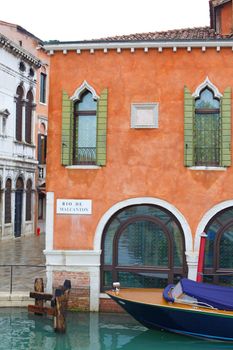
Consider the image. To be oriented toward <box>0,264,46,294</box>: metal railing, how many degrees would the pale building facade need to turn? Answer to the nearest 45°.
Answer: approximately 45° to its right

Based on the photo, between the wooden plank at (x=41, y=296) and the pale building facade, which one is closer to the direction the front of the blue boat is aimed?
the wooden plank

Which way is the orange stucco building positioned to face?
toward the camera

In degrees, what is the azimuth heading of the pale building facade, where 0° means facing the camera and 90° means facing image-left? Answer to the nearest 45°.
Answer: approximately 315°

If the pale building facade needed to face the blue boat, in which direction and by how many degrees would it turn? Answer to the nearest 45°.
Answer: approximately 45° to its right

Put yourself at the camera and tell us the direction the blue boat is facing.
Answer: facing to the left of the viewer

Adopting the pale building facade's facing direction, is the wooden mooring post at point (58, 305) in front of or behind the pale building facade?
in front

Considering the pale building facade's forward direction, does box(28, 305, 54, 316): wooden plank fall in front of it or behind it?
in front

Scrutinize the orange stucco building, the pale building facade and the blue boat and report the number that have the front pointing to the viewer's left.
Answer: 1

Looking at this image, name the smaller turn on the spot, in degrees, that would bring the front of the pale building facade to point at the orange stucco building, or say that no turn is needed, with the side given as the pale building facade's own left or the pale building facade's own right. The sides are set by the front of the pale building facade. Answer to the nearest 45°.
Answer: approximately 45° to the pale building facade's own right

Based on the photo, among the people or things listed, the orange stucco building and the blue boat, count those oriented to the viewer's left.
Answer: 1
